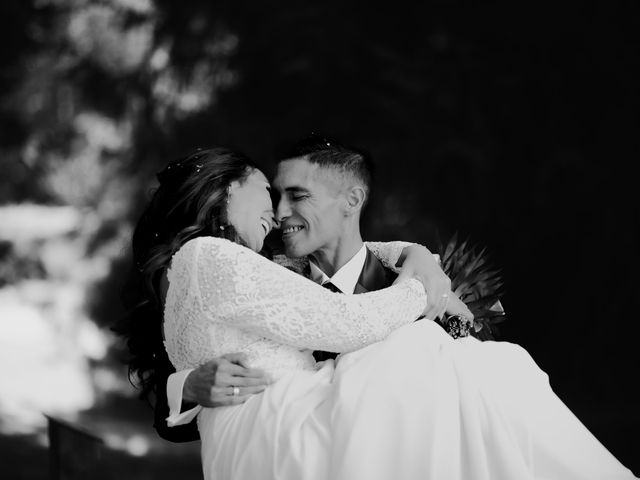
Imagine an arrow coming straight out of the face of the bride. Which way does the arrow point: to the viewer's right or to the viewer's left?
to the viewer's right

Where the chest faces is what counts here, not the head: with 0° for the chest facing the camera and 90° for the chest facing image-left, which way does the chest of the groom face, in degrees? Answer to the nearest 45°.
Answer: approximately 45°

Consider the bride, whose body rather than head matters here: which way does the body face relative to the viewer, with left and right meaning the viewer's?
facing to the right of the viewer
